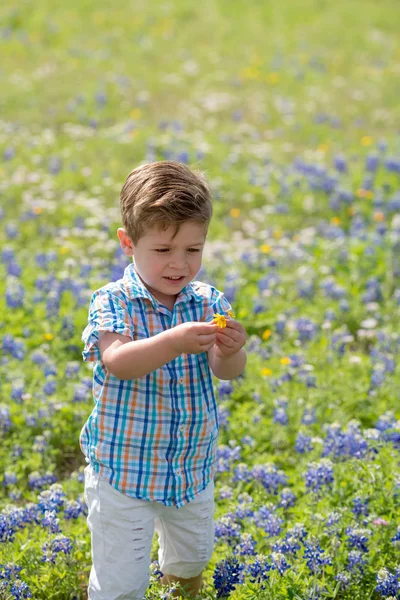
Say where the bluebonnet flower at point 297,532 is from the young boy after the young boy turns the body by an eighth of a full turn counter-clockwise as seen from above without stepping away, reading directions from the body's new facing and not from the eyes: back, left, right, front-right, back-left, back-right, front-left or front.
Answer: front-left

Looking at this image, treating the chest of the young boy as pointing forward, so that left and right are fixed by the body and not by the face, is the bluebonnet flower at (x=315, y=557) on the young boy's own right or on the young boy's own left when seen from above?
on the young boy's own left

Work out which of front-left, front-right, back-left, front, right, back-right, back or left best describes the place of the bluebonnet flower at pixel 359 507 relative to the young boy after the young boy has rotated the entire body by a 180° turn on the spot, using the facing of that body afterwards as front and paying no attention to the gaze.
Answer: right

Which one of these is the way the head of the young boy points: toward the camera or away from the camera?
toward the camera

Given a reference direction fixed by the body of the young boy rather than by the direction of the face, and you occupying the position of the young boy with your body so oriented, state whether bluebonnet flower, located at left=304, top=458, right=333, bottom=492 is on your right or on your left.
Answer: on your left

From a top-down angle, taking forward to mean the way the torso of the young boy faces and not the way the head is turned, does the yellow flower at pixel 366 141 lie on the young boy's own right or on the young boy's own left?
on the young boy's own left

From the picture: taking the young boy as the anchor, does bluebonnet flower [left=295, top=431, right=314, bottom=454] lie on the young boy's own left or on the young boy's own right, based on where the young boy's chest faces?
on the young boy's own left

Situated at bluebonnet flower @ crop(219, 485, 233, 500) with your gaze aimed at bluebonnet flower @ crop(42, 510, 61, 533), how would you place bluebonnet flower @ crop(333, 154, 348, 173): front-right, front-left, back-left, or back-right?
back-right

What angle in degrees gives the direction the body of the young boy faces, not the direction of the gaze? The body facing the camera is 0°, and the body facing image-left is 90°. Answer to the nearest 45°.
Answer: approximately 315°

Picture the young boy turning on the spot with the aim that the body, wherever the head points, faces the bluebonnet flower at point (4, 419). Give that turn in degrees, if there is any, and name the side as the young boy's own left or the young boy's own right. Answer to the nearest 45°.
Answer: approximately 180°

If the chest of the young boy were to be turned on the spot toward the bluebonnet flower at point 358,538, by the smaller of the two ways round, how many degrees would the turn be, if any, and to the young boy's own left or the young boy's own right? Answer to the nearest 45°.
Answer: approximately 90° to the young boy's own left

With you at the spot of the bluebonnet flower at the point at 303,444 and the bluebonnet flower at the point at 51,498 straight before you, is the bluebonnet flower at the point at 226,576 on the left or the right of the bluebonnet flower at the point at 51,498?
left

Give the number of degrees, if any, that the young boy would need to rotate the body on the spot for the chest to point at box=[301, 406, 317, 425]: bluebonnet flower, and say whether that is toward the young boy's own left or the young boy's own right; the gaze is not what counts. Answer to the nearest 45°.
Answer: approximately 90° to the young boy's own left
